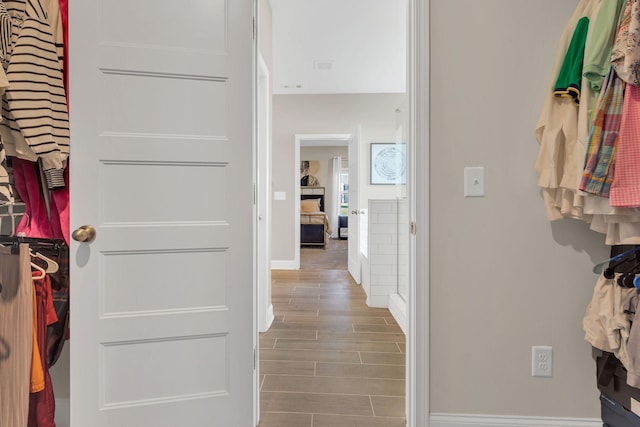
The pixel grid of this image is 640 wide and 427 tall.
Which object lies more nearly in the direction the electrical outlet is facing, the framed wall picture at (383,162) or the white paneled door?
the white paneled door

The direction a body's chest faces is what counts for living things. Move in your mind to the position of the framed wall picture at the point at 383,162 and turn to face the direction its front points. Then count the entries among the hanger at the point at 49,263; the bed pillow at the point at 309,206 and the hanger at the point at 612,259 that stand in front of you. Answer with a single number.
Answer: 2
